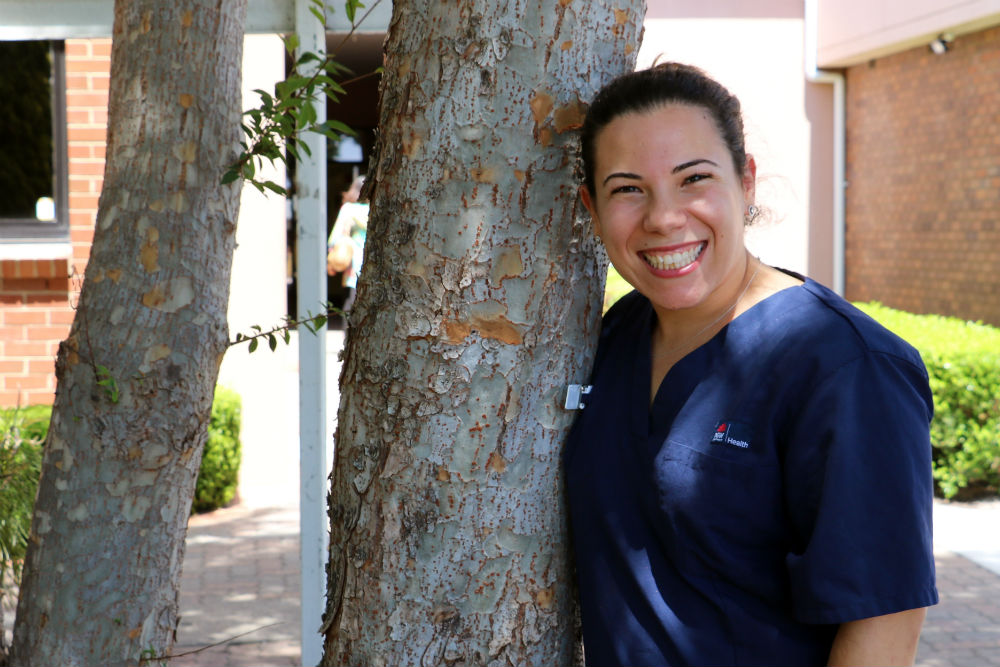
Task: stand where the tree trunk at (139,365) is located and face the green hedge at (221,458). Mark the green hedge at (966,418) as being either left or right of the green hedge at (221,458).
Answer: right

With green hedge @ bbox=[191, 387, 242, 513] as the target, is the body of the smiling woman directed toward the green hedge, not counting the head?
no

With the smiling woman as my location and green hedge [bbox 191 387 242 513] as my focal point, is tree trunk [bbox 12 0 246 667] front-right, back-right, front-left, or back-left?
front-left

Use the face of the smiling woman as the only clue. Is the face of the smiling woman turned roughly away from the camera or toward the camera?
toward the camera

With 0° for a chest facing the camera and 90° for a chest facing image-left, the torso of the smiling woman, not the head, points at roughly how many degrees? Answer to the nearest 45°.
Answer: approximately 45°

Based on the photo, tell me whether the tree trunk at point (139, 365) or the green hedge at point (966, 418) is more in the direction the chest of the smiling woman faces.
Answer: the tree trunk

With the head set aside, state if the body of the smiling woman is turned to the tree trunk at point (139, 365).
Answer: no
